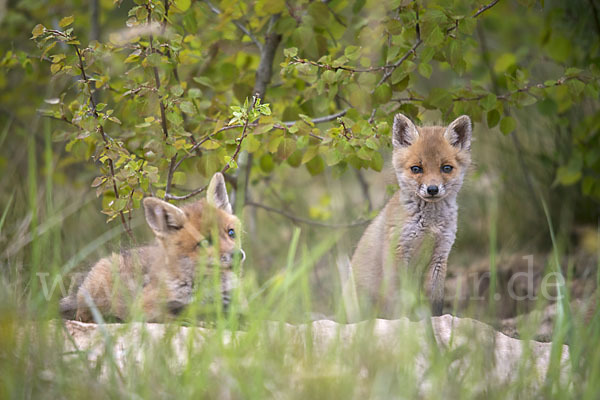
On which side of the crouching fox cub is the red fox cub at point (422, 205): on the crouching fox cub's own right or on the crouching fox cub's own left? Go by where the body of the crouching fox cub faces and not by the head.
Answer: on the crouching fox cub's own left

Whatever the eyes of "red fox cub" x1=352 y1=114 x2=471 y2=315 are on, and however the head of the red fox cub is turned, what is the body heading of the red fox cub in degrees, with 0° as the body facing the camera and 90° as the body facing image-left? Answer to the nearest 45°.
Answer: approximately 315°

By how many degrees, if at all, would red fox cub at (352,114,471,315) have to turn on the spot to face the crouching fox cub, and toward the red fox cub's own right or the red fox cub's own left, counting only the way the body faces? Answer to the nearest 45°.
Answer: approximately 90° to the red fox cub's own right

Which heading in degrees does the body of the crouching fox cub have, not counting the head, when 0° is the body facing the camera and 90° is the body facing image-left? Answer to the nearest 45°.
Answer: approximately 315°
